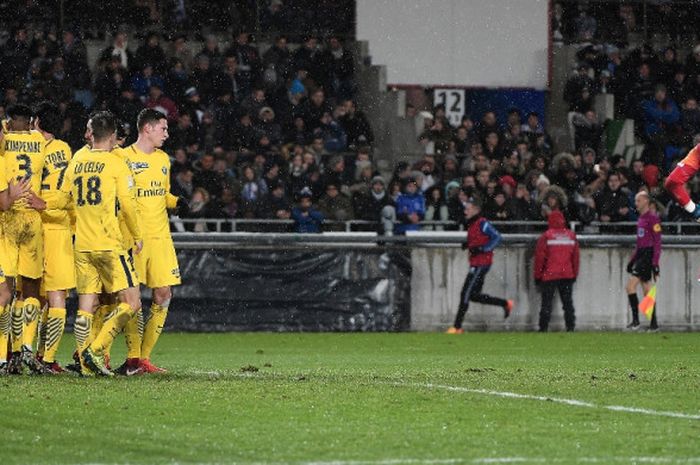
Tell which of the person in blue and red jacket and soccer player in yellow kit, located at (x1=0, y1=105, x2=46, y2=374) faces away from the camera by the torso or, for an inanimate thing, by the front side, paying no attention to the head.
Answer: the soccer player in yellow kit

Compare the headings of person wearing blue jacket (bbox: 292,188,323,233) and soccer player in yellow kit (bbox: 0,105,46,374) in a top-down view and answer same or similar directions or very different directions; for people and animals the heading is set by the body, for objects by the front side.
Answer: very different directions

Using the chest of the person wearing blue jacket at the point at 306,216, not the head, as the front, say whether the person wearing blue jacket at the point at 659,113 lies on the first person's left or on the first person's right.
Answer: on the first person's left

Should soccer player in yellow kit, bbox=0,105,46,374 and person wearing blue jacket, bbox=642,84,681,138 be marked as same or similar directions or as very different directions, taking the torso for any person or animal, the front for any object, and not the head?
very different directions

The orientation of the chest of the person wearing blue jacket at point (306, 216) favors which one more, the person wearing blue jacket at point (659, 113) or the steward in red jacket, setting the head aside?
the steward in red jacket

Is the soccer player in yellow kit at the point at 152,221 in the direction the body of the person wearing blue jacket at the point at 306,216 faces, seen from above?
yes

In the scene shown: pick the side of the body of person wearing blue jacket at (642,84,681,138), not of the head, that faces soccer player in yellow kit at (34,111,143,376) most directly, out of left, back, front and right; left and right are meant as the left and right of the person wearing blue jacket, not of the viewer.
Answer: front

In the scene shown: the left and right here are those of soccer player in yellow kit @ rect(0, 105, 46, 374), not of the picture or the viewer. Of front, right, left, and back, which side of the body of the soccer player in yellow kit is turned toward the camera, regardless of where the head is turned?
back

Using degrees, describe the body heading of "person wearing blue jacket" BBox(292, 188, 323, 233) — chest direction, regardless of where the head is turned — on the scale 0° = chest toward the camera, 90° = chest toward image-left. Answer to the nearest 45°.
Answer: approximately 0°

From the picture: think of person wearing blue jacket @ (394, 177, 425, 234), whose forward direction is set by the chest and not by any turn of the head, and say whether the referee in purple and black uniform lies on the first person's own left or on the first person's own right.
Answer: on the first person's own left

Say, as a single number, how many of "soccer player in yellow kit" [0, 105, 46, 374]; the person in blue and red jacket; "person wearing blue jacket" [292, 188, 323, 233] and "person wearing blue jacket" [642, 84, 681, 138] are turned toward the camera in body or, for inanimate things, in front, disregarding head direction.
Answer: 2
